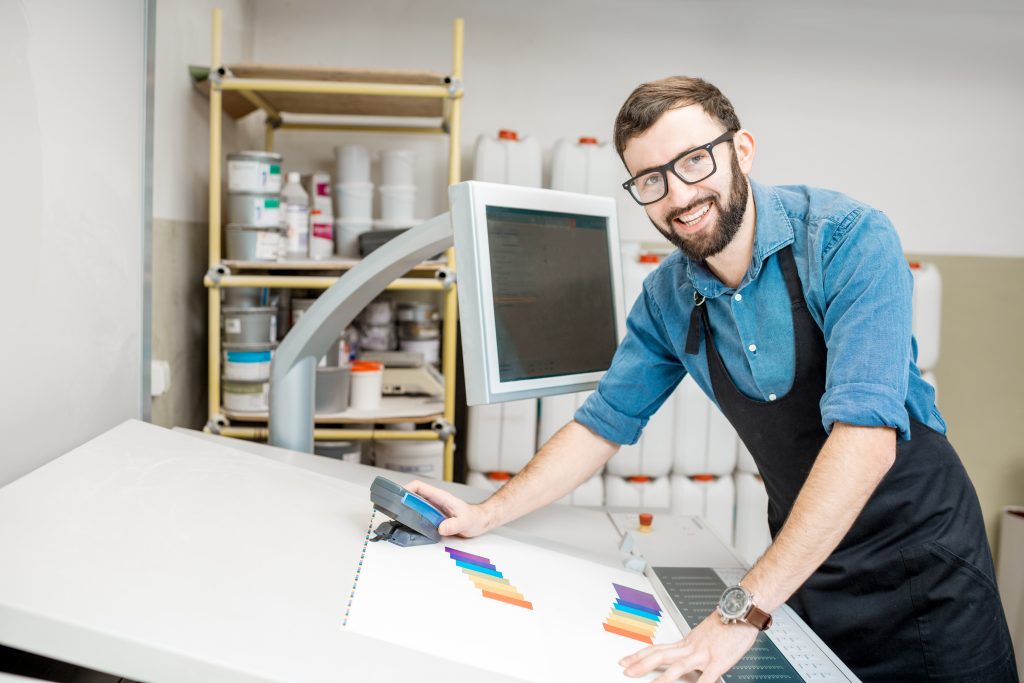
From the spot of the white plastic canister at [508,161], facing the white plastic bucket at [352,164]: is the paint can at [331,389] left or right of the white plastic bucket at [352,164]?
left

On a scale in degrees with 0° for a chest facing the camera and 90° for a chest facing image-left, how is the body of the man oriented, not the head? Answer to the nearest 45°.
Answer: approximately 45°

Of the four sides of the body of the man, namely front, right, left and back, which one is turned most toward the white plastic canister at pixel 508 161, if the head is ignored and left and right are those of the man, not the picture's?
right

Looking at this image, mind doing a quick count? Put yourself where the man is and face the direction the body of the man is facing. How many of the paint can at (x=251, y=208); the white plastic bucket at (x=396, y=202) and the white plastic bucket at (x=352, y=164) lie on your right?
3

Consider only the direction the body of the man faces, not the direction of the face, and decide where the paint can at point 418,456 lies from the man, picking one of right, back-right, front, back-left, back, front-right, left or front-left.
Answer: right

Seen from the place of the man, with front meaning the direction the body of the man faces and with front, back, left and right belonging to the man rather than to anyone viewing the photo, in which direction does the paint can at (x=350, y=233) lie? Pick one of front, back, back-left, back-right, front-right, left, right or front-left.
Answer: right

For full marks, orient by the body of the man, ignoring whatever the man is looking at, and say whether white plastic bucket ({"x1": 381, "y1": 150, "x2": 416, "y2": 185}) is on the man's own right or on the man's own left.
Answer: on the man's own right

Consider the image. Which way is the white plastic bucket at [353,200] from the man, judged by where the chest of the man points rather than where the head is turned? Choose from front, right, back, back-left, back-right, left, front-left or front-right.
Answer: right

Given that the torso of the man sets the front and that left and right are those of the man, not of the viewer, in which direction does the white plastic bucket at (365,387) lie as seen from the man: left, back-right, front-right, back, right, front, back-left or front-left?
right

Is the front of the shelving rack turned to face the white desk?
yes

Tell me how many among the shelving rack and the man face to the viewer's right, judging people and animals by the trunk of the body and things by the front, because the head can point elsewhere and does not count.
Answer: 0

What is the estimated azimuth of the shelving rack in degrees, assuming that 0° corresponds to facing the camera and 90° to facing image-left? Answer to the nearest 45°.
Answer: approximately 0°

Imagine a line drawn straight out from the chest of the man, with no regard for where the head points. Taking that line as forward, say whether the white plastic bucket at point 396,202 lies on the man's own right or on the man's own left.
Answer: on the man's own right
